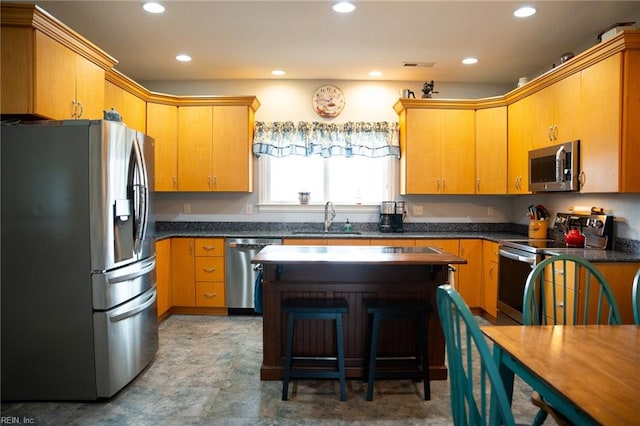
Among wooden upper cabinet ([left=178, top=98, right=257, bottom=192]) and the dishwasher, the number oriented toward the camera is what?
2

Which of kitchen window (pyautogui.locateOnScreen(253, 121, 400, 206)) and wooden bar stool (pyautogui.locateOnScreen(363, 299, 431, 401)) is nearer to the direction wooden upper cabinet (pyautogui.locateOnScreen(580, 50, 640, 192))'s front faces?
the wooden bar stool

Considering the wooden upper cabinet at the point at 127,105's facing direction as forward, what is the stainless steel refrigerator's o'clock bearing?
The stainless steel refrigerator is roughly at 2 o'clock from the wooden upper cabinet.

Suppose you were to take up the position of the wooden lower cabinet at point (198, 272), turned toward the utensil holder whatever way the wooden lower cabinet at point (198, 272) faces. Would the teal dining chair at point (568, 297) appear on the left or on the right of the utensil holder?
right

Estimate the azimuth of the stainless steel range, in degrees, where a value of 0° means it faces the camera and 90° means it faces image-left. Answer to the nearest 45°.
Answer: approximately 45°

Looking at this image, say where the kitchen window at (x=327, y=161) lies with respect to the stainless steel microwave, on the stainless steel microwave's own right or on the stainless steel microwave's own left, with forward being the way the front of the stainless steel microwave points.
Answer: on the stainless steel microwave's own right

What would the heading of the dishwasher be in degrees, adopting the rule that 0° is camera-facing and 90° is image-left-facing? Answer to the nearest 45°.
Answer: approximately 0°

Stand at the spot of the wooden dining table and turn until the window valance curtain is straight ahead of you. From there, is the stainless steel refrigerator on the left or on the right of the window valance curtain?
left
